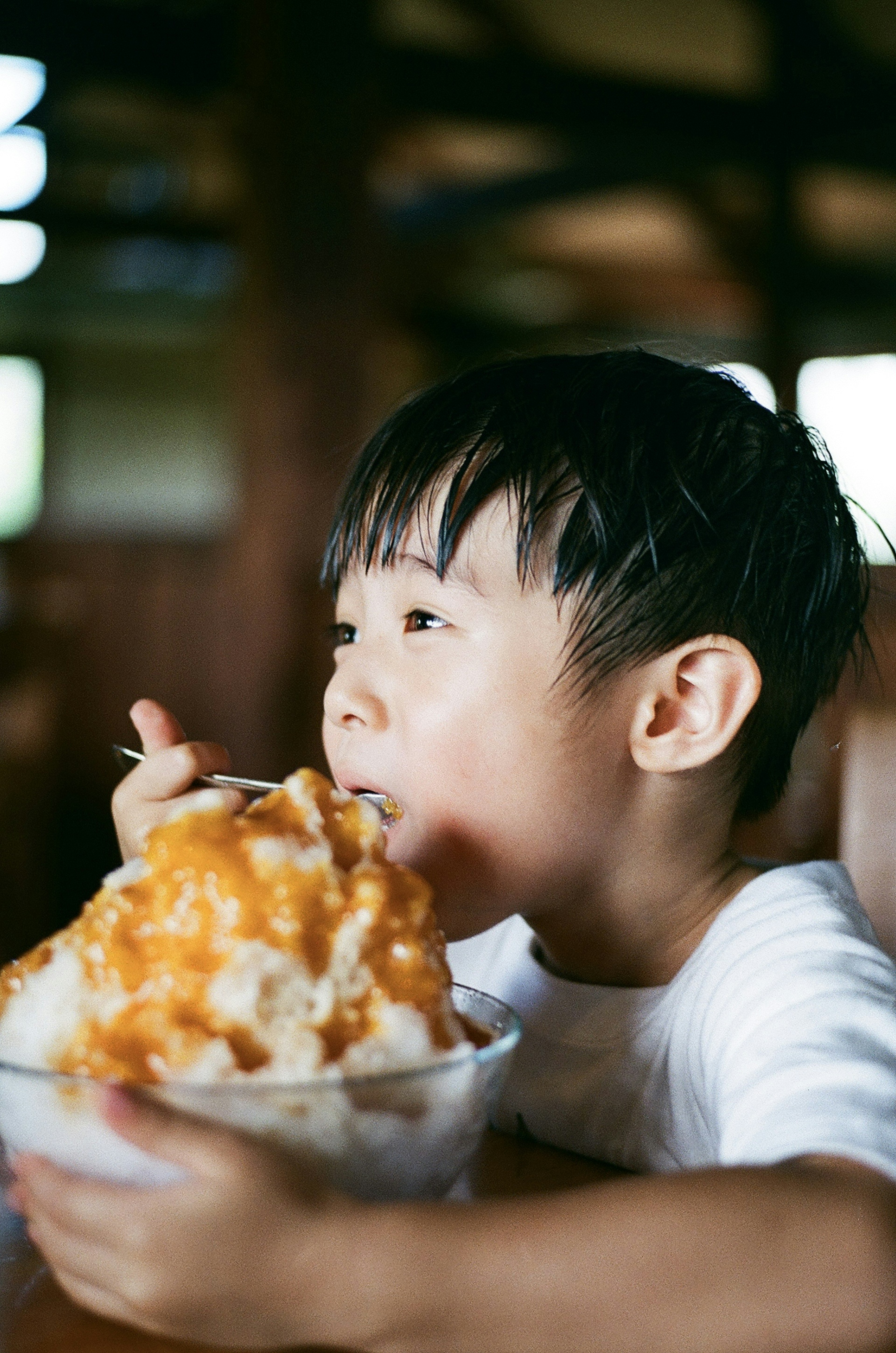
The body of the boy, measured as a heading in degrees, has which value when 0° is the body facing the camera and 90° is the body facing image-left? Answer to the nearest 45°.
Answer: approximately 45°

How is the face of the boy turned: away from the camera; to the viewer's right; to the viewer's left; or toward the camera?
to the viewer's left
